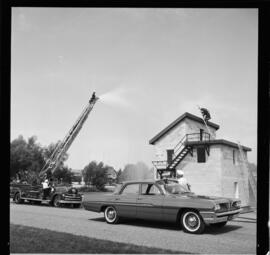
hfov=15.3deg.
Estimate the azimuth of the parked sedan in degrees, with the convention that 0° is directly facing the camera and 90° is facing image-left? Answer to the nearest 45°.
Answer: approximately 315°

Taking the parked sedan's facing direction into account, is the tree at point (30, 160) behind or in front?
behind

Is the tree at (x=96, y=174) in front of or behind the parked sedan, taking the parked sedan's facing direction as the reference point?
behind
